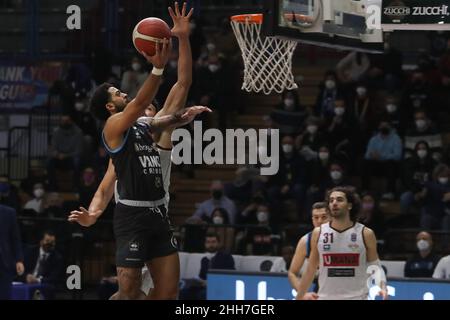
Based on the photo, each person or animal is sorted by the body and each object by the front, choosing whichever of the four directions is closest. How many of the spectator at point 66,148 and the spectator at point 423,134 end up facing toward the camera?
2

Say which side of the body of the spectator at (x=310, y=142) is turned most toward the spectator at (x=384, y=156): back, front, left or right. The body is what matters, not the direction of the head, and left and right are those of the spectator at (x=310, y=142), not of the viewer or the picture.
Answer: left

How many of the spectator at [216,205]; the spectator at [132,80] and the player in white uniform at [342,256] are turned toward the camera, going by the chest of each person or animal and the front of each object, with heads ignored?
3

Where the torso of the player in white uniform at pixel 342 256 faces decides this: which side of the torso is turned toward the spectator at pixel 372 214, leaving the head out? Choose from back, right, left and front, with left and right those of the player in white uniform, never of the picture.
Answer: back

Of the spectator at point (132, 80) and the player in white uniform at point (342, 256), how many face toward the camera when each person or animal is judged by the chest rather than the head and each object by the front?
2
